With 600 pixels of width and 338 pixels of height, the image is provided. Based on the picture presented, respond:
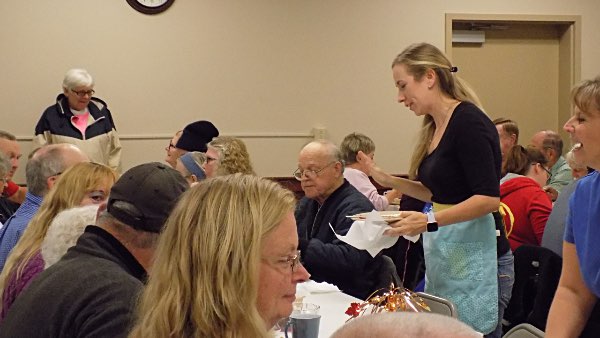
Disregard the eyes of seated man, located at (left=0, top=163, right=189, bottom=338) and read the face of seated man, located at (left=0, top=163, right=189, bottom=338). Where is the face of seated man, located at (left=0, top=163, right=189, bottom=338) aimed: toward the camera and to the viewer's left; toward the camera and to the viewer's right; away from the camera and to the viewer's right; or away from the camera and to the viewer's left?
away from the camera and to the viewer's right

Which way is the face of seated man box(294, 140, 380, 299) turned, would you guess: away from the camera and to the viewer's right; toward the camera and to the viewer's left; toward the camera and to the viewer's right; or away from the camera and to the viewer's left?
toward the camera and to the viewer's left

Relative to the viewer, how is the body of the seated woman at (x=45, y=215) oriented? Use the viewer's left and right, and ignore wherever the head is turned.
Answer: facing to the right of the viewer

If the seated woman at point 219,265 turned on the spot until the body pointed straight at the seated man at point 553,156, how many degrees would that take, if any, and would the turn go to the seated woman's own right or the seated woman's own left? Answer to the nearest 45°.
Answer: approximately 45° to the seated woman's own left

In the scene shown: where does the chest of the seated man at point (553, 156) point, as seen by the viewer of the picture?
to the viewer's left

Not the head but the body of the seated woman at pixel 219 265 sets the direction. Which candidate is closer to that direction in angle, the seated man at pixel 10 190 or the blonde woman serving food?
the blonde woman serving food

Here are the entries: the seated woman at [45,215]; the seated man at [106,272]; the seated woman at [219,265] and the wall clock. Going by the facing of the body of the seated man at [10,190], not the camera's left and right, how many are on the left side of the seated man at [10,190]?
1

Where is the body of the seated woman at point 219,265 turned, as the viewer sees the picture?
to the viewer's right

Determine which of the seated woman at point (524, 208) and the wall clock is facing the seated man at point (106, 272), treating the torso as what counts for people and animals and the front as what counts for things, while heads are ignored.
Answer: the wall clock

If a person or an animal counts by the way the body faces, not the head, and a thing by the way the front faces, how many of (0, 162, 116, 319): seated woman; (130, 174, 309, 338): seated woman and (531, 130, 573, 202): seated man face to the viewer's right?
2

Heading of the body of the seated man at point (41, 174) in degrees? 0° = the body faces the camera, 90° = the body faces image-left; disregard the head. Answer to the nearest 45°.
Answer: approximately 270°

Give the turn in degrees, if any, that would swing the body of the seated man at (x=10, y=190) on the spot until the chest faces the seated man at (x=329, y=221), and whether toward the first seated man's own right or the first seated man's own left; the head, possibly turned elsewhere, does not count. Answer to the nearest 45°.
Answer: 0° — they already face them

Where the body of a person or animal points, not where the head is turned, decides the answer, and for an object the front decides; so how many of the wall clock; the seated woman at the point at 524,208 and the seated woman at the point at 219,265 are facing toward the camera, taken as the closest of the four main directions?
1

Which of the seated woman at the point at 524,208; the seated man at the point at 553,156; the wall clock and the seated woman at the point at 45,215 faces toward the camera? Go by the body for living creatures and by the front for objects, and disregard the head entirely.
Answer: the wall clock

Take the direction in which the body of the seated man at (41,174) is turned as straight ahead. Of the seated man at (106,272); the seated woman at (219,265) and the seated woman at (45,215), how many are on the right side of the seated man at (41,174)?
3

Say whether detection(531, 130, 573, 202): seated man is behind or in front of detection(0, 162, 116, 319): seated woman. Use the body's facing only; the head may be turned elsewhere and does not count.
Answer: in front

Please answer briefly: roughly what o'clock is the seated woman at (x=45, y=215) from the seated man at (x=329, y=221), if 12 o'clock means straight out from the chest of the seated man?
The seated woman is roughly at 12 o'clock from the seated man.
